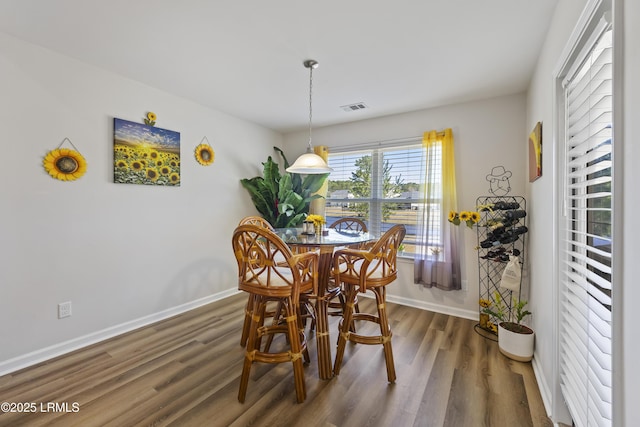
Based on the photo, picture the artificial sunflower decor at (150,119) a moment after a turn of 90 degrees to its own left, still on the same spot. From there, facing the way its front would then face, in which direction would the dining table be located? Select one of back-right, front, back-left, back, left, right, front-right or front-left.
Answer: right

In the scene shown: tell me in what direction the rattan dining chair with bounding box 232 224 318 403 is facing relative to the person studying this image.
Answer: facing away from the viewer and to the right of the viewer

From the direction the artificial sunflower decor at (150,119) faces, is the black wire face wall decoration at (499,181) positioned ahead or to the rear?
ahead

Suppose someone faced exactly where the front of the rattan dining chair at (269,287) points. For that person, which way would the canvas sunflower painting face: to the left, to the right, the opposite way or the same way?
to the right

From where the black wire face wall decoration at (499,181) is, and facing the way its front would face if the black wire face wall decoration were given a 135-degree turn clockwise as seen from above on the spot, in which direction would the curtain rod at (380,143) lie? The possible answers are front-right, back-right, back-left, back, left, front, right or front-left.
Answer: front-left

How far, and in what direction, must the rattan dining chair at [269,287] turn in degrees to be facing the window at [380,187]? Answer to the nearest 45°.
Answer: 0° — it already faces it

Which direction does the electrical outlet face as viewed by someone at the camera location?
facing the viewer and to the right of the viewer

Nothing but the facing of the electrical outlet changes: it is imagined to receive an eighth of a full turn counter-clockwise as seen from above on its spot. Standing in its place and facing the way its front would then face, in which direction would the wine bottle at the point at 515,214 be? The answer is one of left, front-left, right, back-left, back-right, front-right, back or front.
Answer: front-right

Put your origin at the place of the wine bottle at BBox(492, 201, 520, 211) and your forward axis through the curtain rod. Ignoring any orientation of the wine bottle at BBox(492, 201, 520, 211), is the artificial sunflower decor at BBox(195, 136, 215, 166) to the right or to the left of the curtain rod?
left

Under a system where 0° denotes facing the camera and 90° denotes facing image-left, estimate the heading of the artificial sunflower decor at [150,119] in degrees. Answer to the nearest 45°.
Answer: approximately 315°

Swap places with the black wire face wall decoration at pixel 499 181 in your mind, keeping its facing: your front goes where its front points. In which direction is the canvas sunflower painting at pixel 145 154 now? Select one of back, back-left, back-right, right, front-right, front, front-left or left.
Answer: front-right

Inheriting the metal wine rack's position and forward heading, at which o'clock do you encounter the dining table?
The dining table is roughly at 1 o'clock from the metal wine rack.

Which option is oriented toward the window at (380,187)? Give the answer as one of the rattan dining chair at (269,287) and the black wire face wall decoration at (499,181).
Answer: the rattan dining chair
